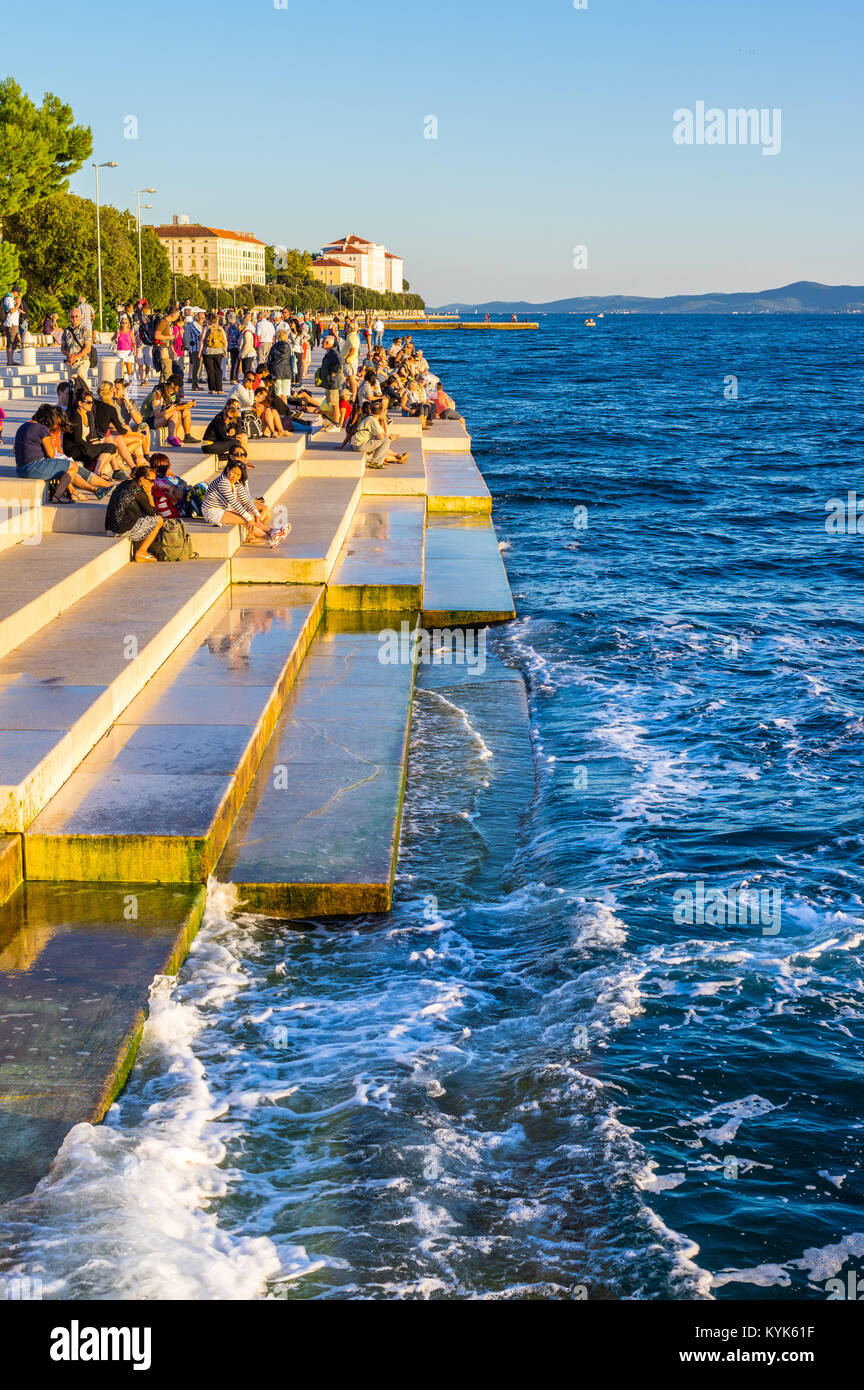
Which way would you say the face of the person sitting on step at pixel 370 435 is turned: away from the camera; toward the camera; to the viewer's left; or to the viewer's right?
to the viewer's right

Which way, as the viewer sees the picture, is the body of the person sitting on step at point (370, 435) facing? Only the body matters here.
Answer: to the viewer's right

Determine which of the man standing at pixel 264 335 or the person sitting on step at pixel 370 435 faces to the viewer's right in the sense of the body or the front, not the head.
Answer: the person sitting on step

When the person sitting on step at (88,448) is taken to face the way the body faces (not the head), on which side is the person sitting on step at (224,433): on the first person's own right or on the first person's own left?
on the first person's own left

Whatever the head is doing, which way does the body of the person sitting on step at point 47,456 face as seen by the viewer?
to the viewer's right

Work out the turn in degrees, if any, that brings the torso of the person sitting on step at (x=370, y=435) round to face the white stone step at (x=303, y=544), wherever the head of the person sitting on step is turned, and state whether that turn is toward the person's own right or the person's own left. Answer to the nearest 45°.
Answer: approximately 90° to the person's own right

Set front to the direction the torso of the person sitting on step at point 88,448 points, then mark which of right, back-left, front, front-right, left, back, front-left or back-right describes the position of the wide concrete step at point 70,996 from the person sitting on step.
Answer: front-right

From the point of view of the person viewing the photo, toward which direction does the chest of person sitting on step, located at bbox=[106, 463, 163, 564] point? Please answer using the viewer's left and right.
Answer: facing to the right of the viewer

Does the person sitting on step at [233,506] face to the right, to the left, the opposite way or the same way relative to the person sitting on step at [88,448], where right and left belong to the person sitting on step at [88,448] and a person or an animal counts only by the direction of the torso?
the same way
